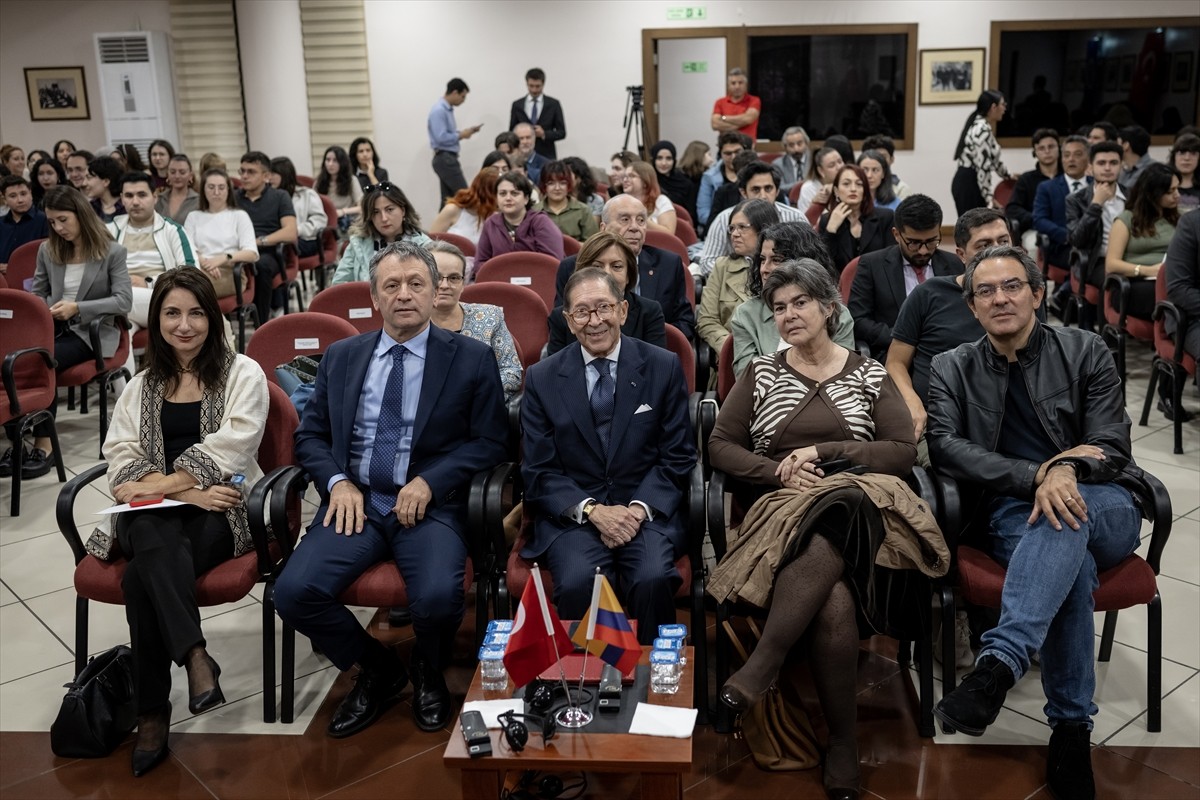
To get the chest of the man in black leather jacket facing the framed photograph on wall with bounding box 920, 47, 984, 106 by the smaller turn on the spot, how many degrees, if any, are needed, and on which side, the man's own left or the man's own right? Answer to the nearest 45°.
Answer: approximately 180°

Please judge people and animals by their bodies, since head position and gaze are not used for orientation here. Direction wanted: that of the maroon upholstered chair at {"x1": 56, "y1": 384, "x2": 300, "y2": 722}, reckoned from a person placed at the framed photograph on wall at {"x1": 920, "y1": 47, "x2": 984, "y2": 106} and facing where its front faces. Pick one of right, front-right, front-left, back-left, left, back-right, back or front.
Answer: front

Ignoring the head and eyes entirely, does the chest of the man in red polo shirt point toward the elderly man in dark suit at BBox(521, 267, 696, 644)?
yes

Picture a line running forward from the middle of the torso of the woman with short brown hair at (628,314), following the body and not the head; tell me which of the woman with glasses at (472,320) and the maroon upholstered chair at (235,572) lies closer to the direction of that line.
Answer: the maroon upholstered chair

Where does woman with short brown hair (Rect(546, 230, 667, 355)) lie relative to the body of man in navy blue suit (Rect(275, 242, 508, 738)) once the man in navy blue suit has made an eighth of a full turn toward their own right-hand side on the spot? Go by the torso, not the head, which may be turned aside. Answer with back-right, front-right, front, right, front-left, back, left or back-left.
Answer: back

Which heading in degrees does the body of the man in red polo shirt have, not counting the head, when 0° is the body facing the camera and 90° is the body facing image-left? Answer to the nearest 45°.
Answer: approximately 0°

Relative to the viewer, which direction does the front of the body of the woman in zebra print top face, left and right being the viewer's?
facing the viewer

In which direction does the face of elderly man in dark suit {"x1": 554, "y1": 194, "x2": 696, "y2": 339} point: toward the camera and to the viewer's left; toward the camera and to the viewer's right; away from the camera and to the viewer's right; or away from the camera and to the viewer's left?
toward the camera and to the viewer's right

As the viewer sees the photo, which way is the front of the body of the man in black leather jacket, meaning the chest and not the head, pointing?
toward the camera

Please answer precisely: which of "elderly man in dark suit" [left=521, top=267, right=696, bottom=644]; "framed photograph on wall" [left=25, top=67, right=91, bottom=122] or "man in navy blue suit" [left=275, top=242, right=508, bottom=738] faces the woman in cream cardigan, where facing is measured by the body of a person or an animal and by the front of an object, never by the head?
the framed photograph on wall

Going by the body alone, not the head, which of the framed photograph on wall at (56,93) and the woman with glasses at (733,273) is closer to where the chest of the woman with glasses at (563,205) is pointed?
the woman with glasses

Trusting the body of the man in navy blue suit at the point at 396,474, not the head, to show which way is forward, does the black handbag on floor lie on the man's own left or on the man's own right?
on the man's own right

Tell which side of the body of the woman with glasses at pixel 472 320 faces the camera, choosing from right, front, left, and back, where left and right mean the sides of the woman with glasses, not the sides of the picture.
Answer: front
